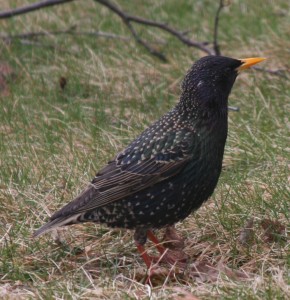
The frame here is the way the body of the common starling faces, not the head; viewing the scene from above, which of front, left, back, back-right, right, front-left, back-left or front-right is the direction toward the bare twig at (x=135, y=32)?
left

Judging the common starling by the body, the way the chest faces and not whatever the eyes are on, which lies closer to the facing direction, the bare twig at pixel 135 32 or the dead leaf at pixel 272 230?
the dead leaf

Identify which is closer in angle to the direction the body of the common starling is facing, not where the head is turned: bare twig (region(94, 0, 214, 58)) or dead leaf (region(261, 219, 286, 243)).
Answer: the dead leaf

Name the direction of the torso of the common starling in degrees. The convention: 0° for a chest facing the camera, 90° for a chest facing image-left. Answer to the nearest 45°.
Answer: approximately 270°

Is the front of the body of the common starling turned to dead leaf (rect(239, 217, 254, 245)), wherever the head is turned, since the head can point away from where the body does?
yes

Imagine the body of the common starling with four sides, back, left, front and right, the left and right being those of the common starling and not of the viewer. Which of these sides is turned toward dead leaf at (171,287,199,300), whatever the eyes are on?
right

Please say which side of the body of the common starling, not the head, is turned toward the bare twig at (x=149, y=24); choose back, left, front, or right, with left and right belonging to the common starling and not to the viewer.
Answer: left

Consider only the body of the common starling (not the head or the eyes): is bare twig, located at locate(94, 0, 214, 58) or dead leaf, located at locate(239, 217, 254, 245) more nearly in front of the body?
the dead leaf
